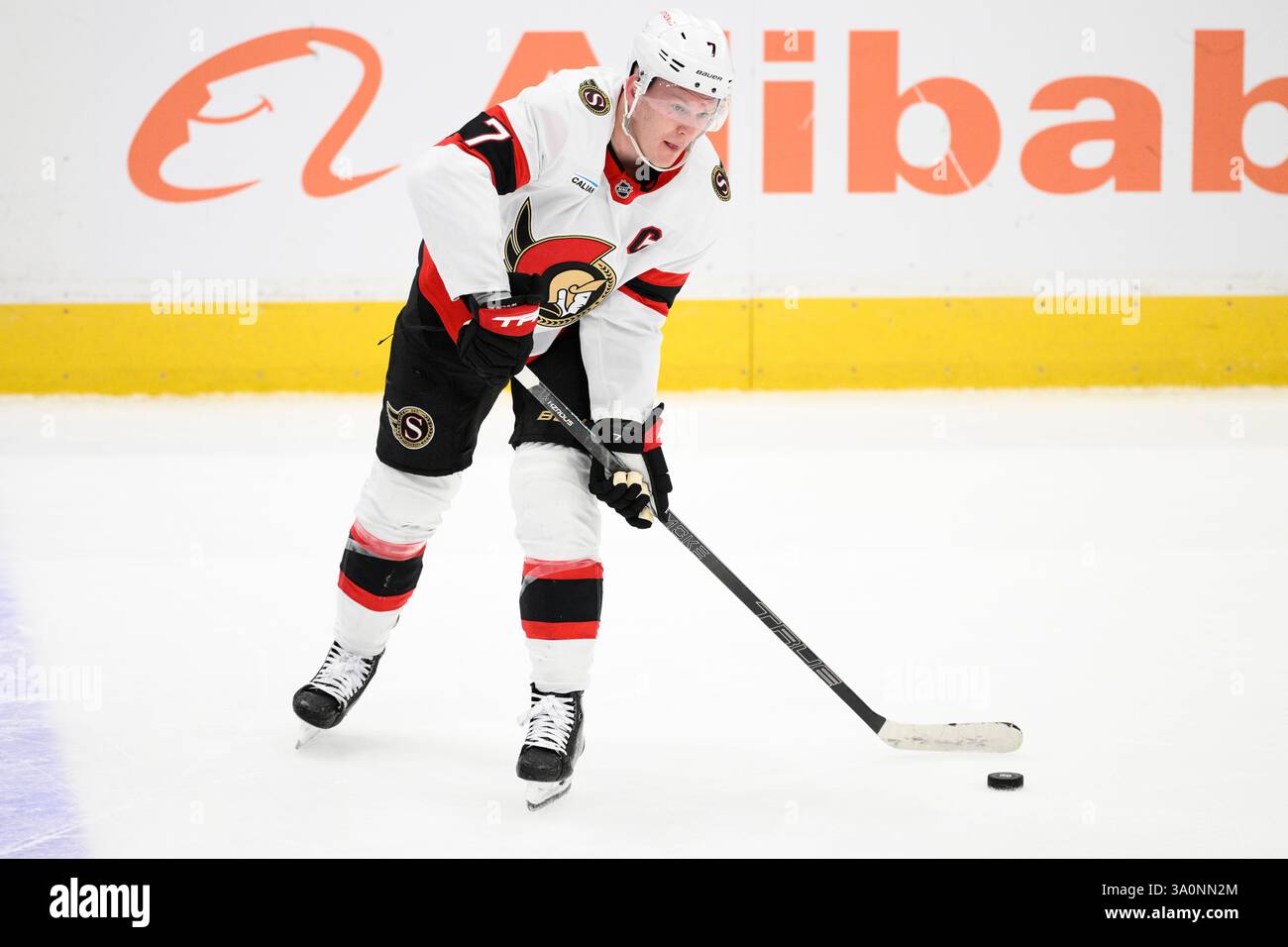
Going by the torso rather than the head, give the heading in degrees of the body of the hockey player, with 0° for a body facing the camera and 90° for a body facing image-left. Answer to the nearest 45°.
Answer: approximately 315°

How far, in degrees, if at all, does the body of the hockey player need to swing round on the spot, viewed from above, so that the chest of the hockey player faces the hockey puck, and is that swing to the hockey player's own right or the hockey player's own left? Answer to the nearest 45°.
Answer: approximately 45° to the hockey player's own left

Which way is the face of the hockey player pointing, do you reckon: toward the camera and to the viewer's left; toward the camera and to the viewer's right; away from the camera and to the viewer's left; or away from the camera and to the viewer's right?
toward the camera and to the viewer's right
